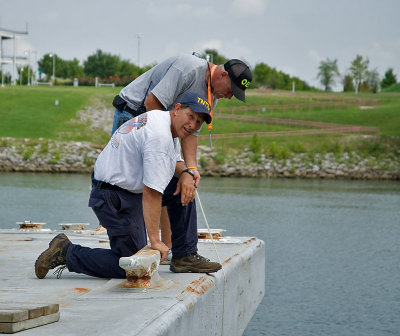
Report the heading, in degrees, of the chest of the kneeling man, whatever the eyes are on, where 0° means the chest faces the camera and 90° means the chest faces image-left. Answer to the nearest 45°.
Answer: approximately 270°

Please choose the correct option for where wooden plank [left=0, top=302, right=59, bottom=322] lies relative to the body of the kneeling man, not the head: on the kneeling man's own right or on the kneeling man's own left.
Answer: on the kneeling man's own right

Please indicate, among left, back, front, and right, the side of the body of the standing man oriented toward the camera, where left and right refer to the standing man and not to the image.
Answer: right

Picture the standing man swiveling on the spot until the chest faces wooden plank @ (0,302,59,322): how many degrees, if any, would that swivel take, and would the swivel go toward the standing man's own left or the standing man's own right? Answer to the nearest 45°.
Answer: approximately 90° to the standing man's own right

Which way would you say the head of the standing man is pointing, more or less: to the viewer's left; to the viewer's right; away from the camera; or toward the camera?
to the viewer's right

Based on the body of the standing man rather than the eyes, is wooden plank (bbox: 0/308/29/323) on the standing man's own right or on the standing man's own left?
on the standing man's own right
